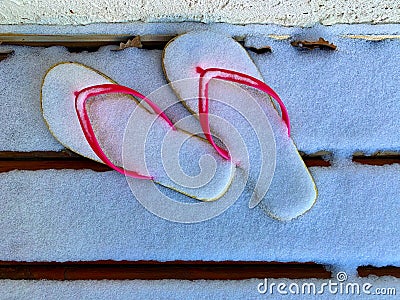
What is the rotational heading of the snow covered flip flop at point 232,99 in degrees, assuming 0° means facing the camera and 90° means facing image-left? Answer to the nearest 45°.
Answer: approximately 135°

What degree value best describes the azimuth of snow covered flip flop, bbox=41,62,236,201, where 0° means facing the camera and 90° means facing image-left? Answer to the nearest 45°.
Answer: approximately 135°
